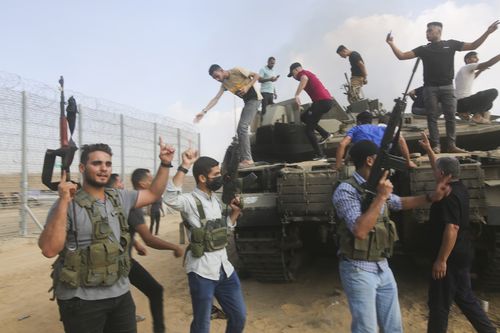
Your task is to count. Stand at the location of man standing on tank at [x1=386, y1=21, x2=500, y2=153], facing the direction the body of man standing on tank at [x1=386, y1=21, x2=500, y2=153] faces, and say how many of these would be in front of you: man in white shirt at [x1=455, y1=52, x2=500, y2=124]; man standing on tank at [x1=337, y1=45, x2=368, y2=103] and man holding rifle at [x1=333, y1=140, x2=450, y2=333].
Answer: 1

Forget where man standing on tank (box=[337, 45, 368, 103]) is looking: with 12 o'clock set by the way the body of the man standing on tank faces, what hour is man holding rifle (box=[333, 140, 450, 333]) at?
The man holding rifle is roughly at 9 o'clock from the man standing on tank.

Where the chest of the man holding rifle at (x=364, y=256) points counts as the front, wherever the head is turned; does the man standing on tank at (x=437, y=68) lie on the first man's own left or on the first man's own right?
on the first man's own left

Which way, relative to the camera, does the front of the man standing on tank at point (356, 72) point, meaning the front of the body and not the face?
to the viewer's left
